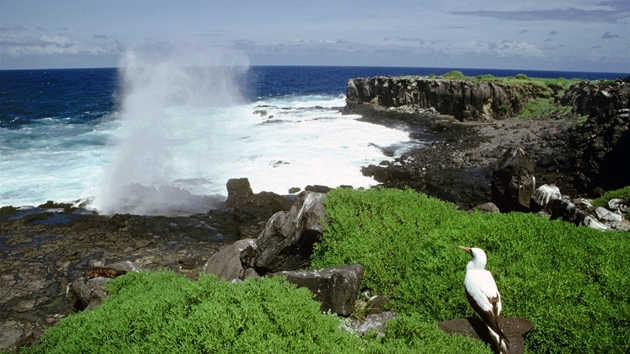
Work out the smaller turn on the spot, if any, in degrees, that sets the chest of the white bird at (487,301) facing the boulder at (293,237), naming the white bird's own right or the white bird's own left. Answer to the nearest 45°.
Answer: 0° — it already faces it

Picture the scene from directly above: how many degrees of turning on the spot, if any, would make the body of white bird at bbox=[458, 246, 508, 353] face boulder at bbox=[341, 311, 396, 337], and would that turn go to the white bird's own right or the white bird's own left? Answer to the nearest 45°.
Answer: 0° — it already faces it

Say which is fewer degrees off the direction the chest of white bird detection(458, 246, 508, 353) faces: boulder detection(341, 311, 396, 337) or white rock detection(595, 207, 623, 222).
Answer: the boulder

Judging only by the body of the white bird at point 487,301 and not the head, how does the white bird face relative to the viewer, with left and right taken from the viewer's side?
facing away from the viewer and to the left of the viewer

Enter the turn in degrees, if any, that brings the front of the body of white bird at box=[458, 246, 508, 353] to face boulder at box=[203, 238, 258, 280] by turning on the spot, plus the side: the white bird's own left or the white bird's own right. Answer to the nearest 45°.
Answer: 0° — it already faces it

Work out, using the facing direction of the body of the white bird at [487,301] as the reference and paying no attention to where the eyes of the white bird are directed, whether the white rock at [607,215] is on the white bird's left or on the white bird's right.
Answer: on the white bird's right

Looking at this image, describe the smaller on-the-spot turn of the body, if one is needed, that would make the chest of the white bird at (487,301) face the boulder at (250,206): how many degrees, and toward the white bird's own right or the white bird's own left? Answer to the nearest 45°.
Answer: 0° — it already faces it
